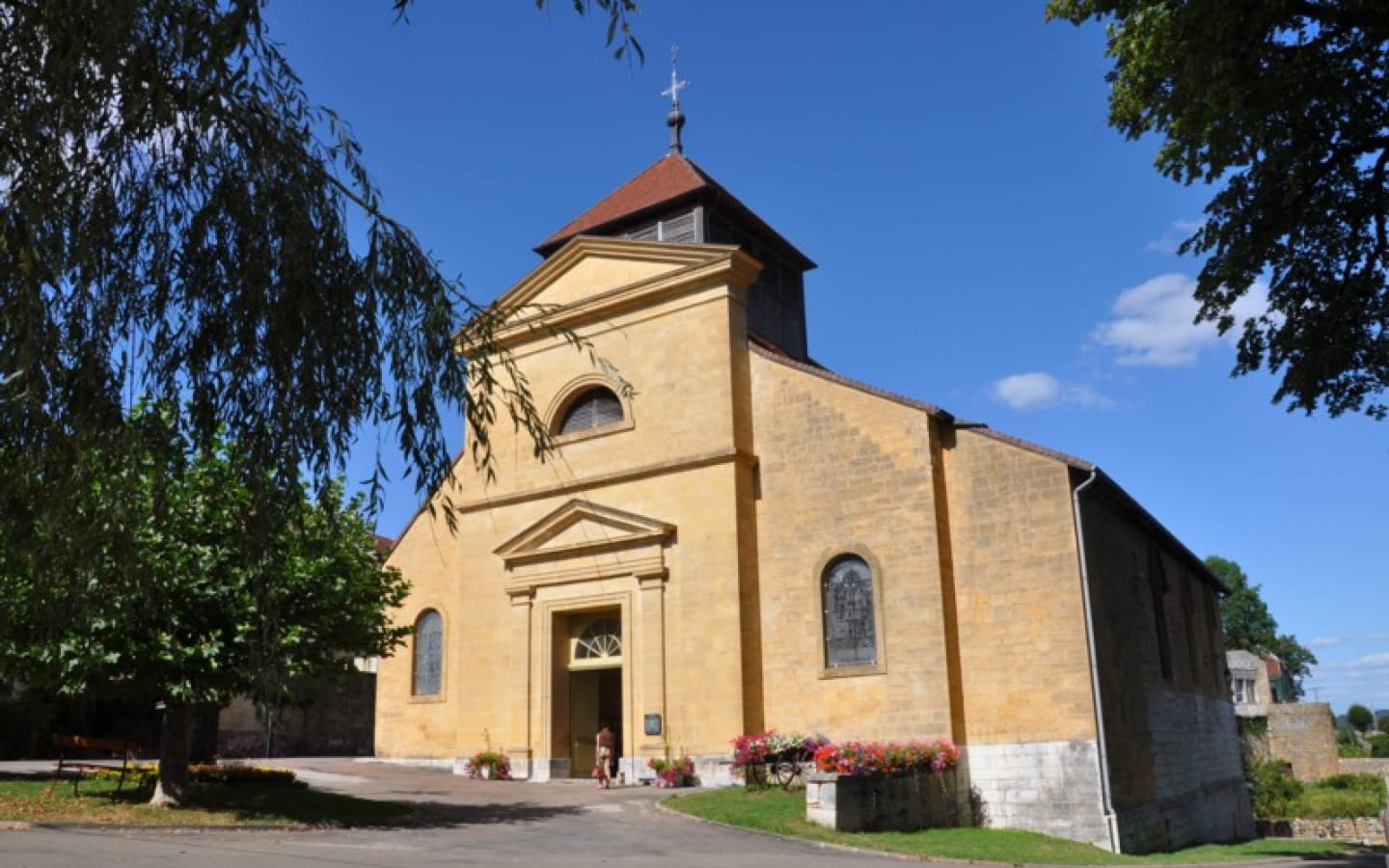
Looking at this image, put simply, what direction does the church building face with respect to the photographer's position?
facing the viewer and to the left of the viewer

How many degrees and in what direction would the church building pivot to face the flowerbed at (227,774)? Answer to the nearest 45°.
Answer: approximately 45° to its right

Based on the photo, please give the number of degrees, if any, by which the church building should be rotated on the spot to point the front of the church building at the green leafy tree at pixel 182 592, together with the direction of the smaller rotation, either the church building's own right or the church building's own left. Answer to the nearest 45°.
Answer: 0° — it already faces it

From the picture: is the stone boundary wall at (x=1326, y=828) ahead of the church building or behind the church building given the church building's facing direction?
behind

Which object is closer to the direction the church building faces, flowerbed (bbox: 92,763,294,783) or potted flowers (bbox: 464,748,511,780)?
the flowerbed

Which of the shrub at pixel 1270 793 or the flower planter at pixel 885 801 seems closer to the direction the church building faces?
the flower planter

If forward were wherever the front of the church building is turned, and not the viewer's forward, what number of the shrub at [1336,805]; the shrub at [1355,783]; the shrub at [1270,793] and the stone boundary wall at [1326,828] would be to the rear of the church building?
4

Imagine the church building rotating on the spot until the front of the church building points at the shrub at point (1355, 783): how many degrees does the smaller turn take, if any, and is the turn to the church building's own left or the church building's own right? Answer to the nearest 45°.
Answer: approximately 180°

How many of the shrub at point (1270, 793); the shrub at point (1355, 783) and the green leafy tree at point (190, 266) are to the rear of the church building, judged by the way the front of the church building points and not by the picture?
2

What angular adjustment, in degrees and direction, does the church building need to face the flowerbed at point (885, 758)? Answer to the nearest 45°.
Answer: approximately 90° to its left

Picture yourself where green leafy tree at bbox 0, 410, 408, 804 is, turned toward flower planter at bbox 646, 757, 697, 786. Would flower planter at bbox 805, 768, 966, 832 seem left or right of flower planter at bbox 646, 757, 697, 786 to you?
right

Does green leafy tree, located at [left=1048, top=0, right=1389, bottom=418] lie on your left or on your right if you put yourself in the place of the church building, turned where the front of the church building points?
on your left

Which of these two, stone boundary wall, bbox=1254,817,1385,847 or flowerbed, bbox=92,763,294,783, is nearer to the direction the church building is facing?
the flowerbed

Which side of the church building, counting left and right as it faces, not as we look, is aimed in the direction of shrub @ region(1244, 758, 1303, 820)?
back

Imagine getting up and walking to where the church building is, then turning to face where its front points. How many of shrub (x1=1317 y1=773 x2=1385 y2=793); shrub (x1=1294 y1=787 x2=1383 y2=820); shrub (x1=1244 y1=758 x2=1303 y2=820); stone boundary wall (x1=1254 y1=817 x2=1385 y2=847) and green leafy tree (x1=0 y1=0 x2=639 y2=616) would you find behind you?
4

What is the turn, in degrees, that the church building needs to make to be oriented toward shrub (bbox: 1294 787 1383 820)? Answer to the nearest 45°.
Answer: approximately 180°
